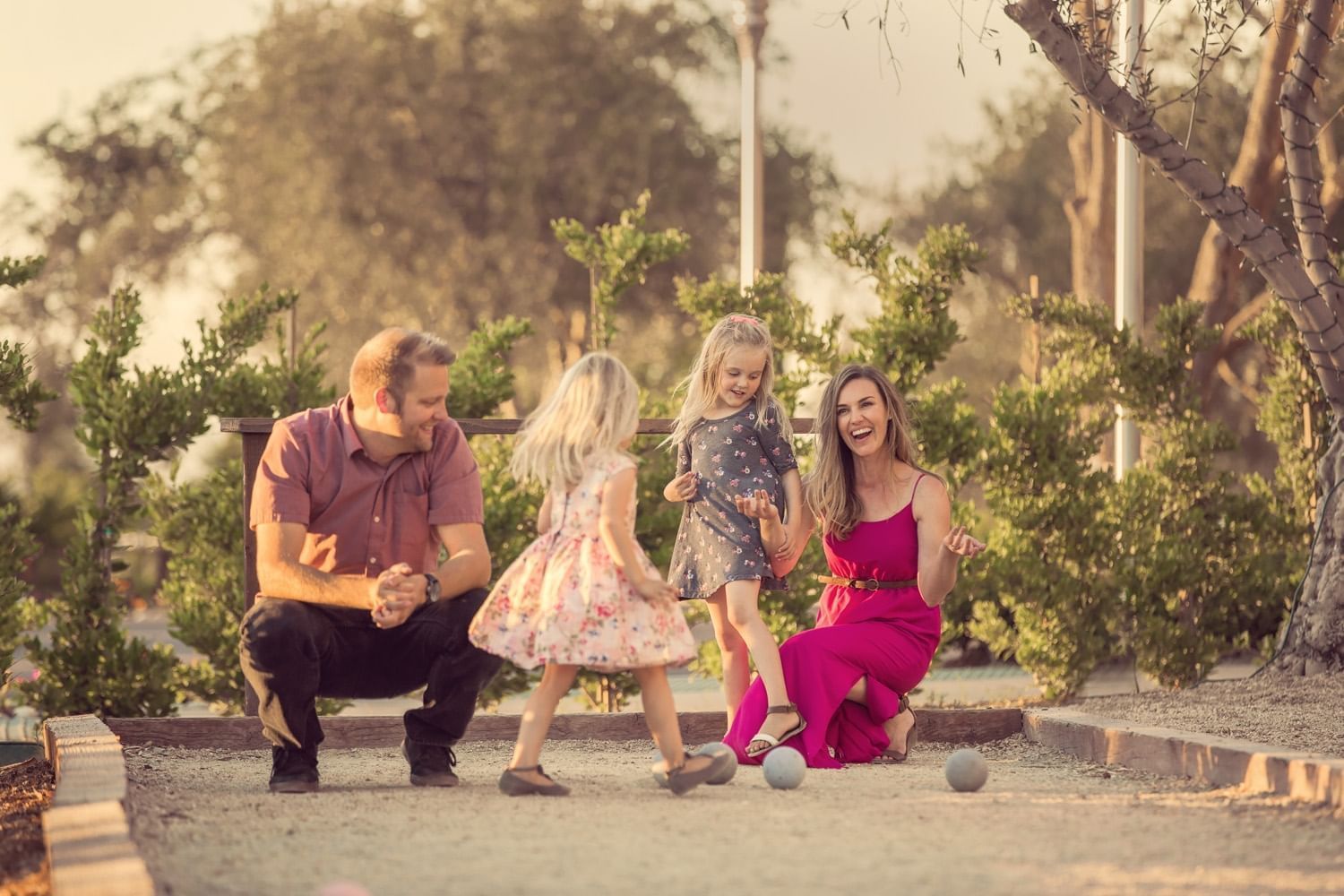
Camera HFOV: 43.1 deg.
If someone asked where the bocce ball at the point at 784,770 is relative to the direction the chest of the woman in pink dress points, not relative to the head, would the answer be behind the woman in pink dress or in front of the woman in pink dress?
in front

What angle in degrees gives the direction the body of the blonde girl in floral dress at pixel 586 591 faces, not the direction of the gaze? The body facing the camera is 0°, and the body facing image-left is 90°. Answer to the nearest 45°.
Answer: approximately 225°

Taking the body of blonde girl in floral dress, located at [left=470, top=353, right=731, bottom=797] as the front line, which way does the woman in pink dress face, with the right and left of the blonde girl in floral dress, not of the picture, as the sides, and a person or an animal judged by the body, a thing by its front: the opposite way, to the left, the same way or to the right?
the opposite way

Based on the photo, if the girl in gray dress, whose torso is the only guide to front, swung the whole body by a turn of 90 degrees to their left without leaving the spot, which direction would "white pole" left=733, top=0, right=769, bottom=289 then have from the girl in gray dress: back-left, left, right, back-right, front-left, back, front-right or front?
left

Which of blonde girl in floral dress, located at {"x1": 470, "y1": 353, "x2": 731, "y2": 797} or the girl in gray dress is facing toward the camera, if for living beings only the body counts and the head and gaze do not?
the girl in gray dress

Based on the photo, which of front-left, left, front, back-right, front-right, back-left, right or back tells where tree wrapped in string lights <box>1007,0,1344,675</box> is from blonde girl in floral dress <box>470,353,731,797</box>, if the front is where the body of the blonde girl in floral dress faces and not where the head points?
front

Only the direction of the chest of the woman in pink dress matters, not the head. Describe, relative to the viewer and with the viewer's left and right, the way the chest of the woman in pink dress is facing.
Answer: facing the viewer and to the left of the viewer

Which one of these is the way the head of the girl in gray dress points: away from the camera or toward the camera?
toward the camera

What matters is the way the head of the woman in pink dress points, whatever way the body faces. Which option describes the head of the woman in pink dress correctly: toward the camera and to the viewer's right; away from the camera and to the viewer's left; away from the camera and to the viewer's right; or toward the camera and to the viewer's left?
toward the camera and to the viewer's left

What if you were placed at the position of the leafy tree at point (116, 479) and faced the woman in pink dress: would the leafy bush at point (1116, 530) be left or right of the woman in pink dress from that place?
left

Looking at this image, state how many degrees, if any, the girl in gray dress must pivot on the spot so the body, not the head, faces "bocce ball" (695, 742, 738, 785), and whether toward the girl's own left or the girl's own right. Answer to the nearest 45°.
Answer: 0° — they already face it

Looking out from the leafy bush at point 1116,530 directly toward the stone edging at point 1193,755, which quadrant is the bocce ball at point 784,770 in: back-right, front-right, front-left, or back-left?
front-right

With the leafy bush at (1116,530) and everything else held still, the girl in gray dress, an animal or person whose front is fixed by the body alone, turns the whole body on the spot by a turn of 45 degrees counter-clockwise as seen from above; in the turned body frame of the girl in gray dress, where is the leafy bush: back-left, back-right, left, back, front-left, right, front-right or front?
left

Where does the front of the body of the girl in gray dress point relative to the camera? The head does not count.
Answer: toward the camera

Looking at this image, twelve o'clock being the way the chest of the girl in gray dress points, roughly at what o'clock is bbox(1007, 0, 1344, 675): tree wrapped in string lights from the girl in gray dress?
The tree wrapped in string lights is roughly at 8 o'clock from the girl in gray dress.
